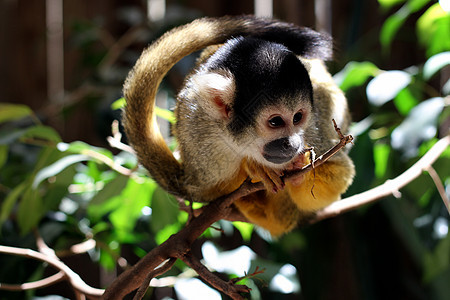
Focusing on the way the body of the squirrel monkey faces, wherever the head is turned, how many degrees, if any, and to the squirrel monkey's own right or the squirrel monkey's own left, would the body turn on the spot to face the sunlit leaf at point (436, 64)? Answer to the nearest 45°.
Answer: approximately 90° to the squirrel monkey's own left

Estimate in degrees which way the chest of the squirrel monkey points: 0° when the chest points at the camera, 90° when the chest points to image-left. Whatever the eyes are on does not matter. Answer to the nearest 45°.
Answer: approximately 315°

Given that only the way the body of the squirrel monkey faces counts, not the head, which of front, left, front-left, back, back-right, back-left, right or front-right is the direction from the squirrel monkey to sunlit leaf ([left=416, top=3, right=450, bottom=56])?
left

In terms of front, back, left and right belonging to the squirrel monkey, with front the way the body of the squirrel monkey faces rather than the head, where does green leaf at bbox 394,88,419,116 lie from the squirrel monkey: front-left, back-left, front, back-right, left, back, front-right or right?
left
